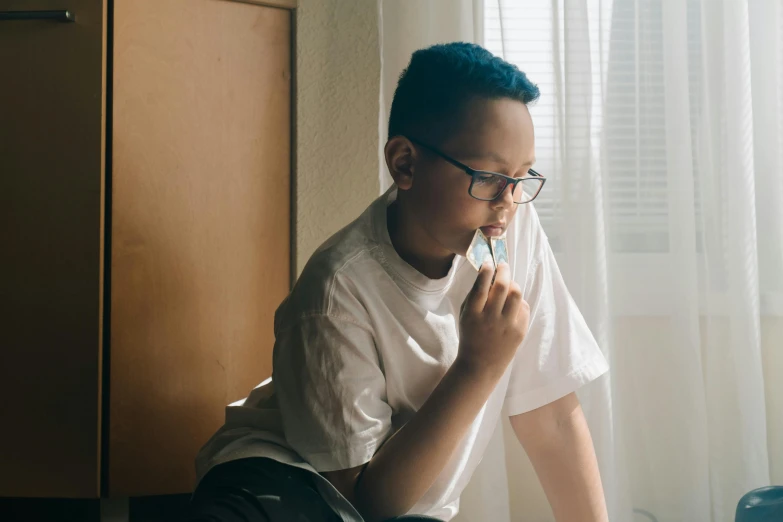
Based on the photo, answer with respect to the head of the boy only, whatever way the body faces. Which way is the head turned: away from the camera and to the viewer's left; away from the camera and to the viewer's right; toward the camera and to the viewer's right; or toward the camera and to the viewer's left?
toward the camera and to the viewer's right

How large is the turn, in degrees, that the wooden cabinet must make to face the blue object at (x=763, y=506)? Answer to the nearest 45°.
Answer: approximately 90° to its left

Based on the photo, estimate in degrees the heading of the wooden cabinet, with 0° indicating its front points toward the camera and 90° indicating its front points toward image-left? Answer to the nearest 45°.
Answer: approximately 45°

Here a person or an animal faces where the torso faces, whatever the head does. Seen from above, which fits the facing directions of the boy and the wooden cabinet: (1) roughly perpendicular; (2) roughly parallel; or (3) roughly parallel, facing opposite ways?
roughly perpendicular

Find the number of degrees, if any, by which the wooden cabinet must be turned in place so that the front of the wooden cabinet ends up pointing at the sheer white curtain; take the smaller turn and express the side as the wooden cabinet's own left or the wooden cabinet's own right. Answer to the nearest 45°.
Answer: approximately 135° to the wooden cabinet's own left

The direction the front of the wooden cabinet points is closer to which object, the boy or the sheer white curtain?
the boy

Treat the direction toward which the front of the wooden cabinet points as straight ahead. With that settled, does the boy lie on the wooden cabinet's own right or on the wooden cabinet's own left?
on the wooden cabinet's own left

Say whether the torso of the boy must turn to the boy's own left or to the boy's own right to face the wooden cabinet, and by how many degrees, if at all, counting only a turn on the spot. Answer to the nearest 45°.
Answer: approximately 180°

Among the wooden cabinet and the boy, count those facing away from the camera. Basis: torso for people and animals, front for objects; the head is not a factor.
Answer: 0
